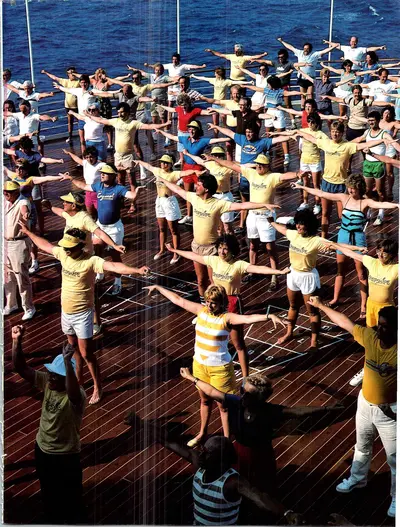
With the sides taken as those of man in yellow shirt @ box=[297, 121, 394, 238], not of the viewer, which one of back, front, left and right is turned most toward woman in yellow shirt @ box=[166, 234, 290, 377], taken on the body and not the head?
front

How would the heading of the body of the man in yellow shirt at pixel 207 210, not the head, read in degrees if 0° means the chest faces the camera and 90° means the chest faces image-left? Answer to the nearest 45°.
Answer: approximately 45°

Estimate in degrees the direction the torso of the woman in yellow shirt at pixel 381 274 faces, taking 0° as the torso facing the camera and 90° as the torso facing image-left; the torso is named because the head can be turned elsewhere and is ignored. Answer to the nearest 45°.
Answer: approximately 45°

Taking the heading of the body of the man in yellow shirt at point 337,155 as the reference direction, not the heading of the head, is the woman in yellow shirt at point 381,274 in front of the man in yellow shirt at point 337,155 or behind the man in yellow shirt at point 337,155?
in front

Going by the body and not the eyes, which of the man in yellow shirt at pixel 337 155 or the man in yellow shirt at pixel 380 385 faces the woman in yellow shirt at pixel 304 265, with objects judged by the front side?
the man in yellow shirt at pixel 337 155

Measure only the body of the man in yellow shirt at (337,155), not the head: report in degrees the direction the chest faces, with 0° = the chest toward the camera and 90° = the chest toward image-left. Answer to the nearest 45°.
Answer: approximately 0°

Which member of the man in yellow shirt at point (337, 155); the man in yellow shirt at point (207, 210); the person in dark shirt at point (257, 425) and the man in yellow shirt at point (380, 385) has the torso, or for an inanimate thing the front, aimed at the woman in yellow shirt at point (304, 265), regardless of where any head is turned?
the man in yellow shirt at point (337, 155)

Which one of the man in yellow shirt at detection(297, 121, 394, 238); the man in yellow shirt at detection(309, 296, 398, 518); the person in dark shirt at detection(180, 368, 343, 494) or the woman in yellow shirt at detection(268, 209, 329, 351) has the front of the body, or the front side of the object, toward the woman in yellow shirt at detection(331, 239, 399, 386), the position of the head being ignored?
the man in yellow shirt at detection(297, 121, 394, 238)

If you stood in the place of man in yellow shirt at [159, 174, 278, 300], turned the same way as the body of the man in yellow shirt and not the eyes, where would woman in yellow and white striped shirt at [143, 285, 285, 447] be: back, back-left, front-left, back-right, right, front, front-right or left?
front-left

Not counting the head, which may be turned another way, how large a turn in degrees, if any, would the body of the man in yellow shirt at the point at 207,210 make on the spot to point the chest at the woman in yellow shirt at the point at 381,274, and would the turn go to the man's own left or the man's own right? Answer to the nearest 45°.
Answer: approximately 90° to the man's own left

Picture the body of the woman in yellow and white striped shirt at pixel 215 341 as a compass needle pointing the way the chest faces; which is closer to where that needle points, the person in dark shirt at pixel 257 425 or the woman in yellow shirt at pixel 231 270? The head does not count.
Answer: the person in dark shirt
